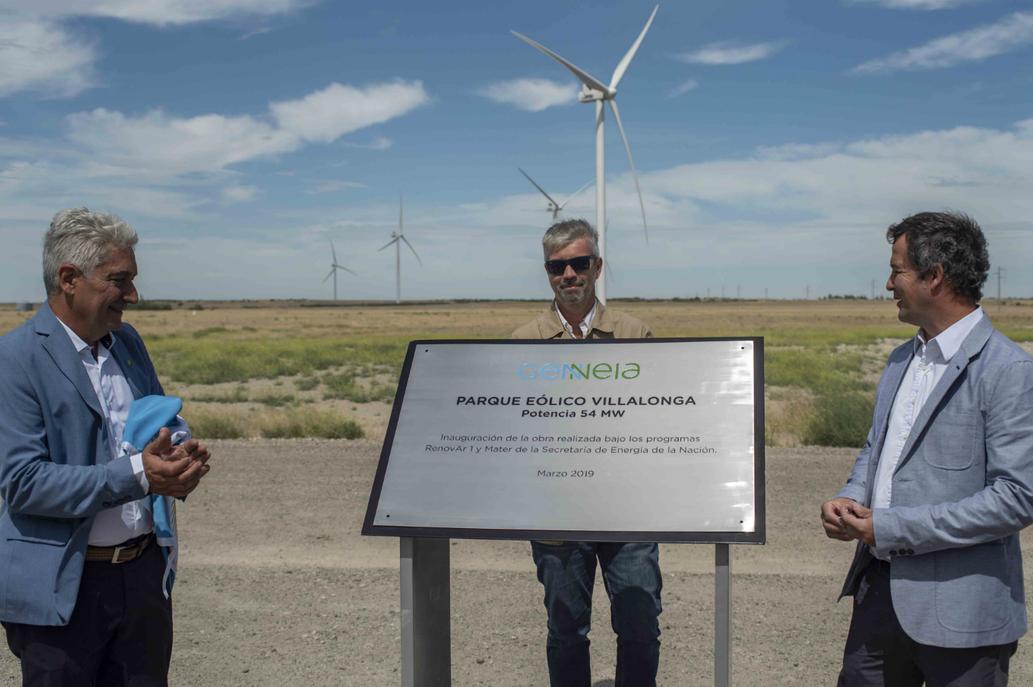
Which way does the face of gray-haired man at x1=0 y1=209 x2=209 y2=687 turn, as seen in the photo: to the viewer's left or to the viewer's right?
to the viewer's right

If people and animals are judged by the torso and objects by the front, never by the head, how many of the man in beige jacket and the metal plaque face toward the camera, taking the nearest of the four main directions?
2

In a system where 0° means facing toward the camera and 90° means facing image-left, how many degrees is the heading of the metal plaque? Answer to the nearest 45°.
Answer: approximately 0°

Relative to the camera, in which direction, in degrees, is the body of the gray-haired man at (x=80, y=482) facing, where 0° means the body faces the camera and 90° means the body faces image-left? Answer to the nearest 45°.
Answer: approximately 315°

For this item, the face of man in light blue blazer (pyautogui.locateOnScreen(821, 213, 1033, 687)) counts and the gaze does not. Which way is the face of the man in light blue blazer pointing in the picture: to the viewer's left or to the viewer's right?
to the viewer's left

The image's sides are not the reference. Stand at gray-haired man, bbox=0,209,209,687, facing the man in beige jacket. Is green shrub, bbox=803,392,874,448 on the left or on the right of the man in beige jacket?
left

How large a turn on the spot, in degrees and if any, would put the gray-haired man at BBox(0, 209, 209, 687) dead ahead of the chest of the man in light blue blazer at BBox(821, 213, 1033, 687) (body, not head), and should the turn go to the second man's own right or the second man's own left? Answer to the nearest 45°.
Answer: approximately 45° to the second man's own right
